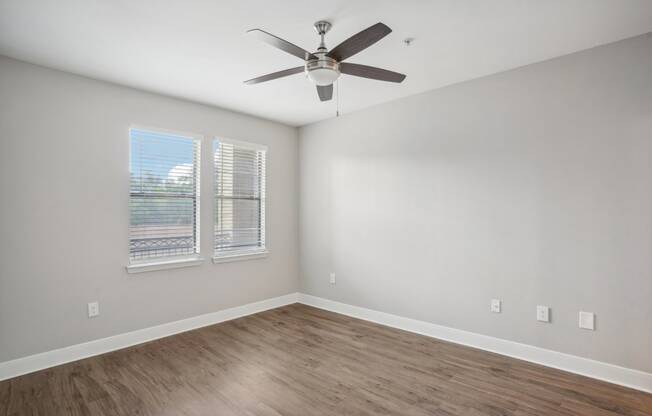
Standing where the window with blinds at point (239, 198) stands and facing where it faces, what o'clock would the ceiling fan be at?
The ceiling fan is roughly at 1 o'clock from the window with blinds.

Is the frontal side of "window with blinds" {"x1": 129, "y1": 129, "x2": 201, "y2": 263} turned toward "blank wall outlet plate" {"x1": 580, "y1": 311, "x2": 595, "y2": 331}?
yes

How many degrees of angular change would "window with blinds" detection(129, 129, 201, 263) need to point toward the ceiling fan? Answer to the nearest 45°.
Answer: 0° — it already faces it

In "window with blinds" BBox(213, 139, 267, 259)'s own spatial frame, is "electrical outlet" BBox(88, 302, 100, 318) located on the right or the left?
on its right

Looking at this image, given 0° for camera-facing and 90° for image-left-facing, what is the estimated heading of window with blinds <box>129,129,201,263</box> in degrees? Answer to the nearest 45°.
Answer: approximately 315°

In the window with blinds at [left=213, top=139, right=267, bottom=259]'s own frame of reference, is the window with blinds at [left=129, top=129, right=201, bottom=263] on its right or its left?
on its right
